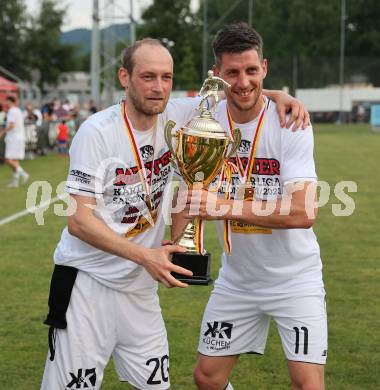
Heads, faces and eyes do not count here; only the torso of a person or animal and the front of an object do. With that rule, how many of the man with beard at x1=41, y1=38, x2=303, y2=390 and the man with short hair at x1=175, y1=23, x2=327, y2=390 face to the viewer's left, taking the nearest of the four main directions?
0

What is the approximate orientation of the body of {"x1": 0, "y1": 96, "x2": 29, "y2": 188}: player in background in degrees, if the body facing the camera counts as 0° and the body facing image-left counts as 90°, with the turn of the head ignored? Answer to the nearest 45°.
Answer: approximately 90°

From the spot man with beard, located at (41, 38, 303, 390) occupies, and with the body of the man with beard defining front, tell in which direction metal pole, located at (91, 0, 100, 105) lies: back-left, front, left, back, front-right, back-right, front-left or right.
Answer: back-left

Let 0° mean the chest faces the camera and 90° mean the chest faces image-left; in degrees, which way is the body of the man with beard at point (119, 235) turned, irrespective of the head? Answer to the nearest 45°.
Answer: approximately 315°

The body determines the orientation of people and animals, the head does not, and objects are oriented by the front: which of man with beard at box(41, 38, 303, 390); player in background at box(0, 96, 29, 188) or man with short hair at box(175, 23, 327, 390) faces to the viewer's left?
the player in background

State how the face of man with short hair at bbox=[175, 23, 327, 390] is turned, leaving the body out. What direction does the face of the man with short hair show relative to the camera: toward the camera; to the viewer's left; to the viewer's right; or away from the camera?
toward the camera

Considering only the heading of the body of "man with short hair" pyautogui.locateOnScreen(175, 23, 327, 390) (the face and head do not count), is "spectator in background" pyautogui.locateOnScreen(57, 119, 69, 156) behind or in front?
behind

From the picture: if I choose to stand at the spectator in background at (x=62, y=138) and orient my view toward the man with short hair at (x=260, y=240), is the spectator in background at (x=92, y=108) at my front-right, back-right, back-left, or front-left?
back-left

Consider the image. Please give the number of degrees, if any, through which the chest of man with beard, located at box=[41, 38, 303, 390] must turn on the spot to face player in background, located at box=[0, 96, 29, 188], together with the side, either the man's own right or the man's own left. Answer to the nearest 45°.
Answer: approximately 135° to the man's own left

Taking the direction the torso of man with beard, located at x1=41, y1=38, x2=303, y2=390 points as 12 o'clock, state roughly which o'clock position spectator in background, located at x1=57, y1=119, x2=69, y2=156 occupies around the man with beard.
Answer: The spectator in background is roughly at 7 o'clock from the man with beard.

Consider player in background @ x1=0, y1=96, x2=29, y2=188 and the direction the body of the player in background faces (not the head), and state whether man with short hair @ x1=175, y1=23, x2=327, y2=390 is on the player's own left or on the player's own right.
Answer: on the player's own left

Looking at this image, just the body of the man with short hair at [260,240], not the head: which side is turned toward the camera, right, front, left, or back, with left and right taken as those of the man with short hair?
front

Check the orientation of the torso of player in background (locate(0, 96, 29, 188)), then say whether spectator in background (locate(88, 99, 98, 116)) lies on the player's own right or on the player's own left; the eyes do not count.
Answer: on the player's own right

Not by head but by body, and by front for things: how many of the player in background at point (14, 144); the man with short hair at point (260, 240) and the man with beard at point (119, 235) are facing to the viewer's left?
1

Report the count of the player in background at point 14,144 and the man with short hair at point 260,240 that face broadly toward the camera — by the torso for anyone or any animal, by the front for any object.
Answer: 1
